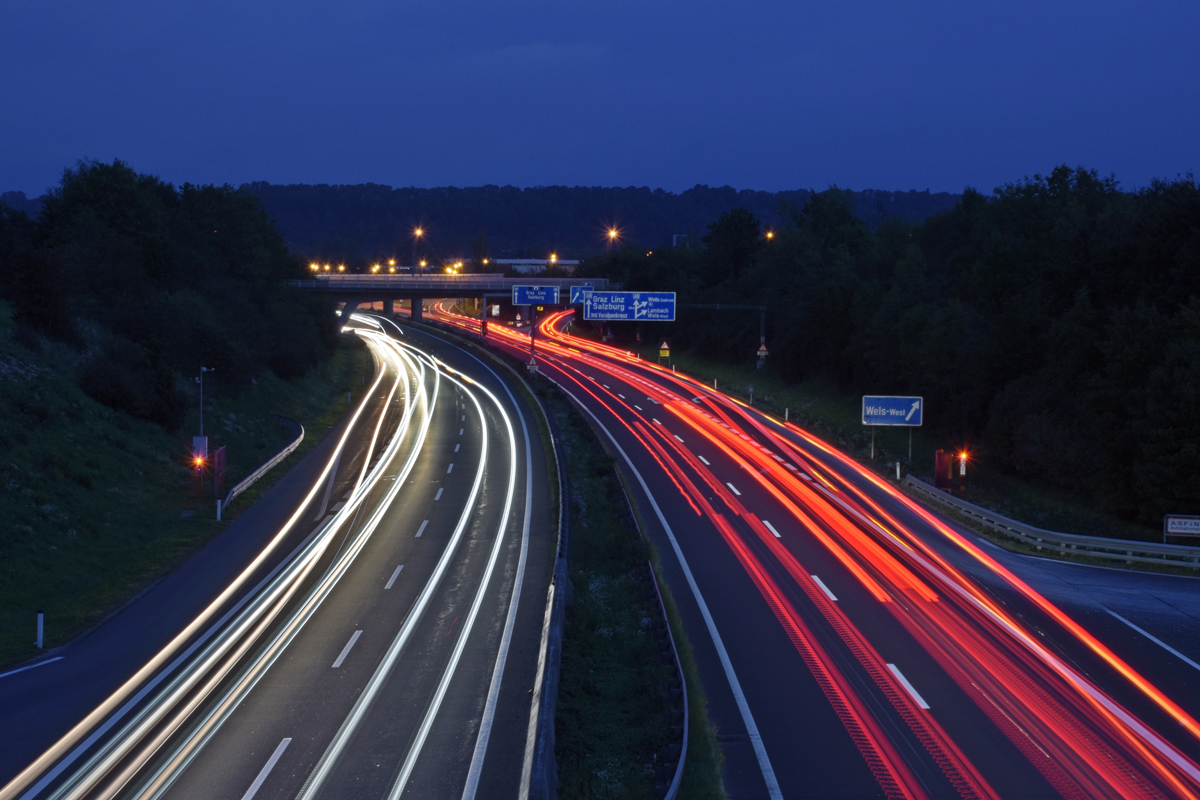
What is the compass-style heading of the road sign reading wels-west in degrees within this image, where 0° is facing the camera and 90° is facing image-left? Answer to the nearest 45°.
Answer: approximately 0°

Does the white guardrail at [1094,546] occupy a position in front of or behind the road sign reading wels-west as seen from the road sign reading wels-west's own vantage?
in front

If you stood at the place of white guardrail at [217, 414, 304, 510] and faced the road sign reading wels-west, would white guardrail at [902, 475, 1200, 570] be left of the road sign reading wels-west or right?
right

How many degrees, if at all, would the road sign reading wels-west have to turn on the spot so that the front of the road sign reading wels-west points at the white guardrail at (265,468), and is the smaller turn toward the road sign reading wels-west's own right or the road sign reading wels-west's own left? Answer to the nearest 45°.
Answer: approximately 45° to the road sign reading wels-west's own right
